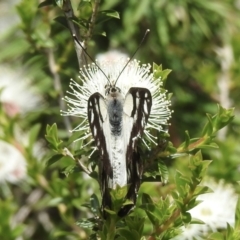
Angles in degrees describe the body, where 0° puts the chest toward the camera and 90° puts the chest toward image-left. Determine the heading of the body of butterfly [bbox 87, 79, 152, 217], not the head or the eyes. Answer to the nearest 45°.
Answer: approximately 180°

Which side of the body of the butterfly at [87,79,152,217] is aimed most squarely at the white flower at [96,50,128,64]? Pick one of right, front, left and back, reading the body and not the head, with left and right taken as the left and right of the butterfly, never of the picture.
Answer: front

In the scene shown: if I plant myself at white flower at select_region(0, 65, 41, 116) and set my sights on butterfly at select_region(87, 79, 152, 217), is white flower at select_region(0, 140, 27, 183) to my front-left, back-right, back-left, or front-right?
front-right
